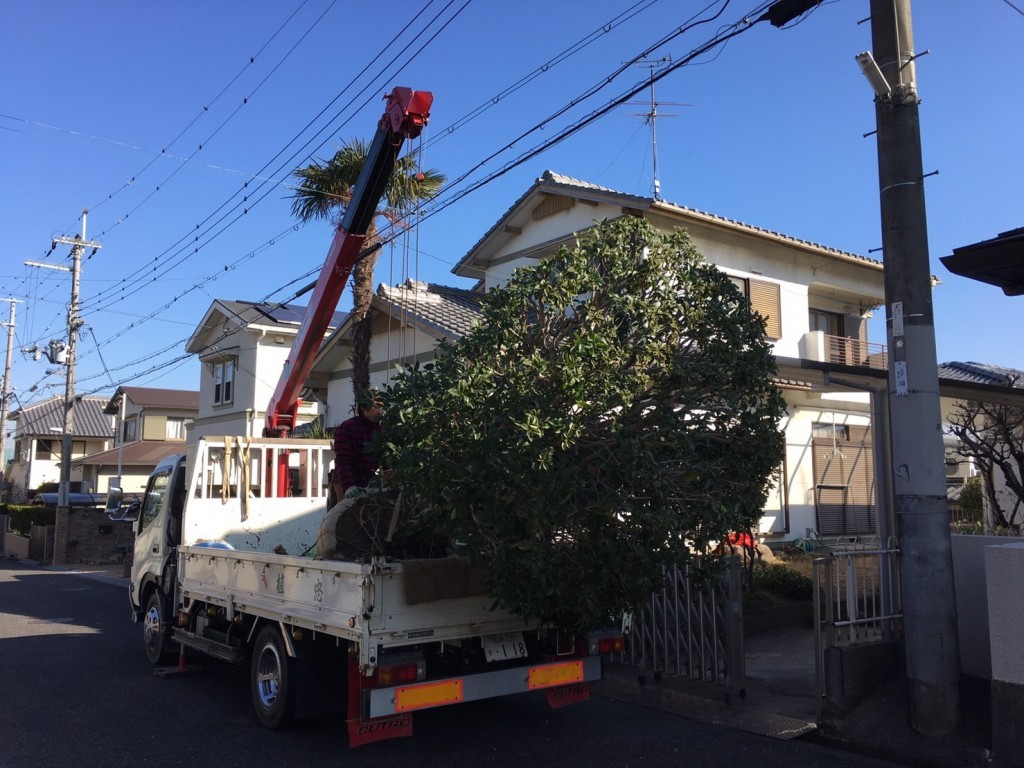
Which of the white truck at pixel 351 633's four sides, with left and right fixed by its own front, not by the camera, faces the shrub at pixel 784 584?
right

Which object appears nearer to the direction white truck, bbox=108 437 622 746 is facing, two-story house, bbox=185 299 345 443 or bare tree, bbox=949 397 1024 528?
the two-story house

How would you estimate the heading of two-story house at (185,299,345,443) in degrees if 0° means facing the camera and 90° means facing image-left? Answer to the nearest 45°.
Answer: approximately 45°

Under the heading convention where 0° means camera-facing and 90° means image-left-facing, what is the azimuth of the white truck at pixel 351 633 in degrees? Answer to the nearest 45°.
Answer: approximately 135°

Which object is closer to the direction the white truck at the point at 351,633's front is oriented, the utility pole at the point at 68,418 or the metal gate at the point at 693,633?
the utility pole

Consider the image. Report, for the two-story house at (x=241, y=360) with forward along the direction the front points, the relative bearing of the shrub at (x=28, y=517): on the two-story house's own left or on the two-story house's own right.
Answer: on the two-story house's own right

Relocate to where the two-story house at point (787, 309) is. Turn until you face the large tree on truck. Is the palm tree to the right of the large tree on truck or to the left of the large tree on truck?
right

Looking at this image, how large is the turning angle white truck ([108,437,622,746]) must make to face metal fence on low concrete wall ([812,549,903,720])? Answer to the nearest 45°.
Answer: approximately 135° to its right
